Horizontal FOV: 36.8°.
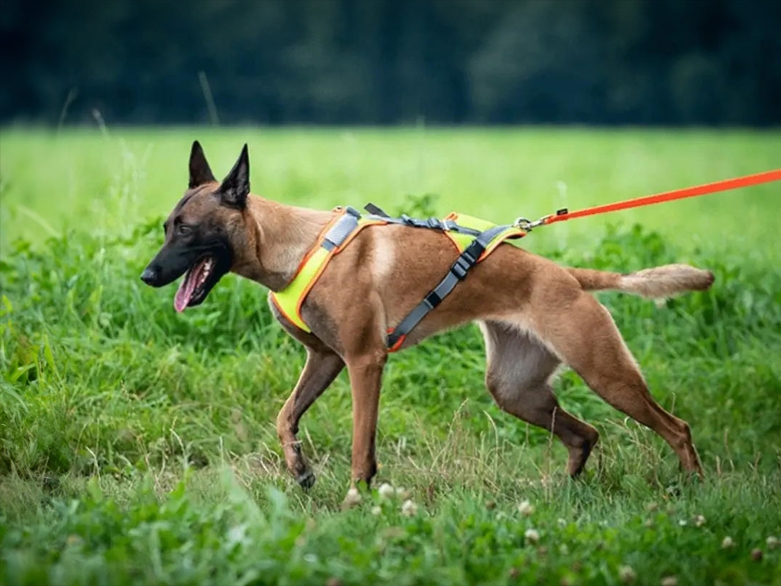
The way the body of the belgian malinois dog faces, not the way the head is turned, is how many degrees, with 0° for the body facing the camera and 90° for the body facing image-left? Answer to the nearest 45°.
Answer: approximately 90°

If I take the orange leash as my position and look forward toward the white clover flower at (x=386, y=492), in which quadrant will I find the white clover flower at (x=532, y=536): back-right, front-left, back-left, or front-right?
front-left

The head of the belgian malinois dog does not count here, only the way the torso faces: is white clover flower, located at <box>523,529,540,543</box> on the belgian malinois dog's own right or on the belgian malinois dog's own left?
on the belgian malinois dog's own left

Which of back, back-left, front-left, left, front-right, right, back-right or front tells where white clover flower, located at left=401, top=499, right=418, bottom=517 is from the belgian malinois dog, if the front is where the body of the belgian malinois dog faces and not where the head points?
left

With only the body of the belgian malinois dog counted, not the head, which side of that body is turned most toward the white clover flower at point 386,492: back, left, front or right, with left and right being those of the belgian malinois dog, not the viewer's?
left

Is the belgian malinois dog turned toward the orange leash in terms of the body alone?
no

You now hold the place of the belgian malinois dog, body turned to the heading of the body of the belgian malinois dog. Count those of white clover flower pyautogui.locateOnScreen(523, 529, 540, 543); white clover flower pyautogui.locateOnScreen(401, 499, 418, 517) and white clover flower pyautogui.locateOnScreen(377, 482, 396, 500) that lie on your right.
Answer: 0
